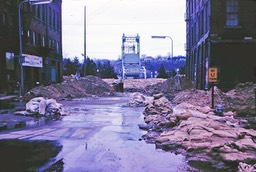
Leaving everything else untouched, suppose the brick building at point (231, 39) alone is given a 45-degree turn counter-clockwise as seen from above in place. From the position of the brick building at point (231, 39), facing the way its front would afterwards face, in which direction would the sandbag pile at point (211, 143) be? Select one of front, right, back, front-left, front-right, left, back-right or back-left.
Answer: front-left

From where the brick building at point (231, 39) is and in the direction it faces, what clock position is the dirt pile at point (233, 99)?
The dirt pile is roughly at 9 o'clock from the brick building.

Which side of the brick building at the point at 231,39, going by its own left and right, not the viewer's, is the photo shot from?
left

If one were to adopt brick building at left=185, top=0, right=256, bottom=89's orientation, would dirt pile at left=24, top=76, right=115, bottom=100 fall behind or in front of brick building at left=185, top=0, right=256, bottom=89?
in front
